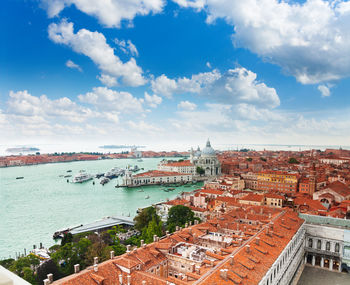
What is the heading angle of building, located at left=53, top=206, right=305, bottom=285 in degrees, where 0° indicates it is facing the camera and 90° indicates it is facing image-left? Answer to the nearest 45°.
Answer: approximately 315°

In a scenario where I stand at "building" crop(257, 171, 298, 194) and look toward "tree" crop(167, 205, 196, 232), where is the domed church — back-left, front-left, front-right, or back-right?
back-right

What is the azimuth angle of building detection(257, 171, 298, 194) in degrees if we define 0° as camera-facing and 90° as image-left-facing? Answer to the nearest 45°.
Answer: approximately 0°

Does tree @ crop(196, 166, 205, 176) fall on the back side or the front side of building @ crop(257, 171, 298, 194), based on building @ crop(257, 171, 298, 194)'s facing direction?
on the back side

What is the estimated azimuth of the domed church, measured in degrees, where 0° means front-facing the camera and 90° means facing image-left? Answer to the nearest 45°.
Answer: approximately 315°

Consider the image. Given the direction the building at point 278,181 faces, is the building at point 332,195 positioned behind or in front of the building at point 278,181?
in front

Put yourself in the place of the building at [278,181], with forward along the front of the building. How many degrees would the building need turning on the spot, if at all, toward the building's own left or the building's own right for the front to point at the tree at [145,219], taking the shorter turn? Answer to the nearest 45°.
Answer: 0° — it already faces it
